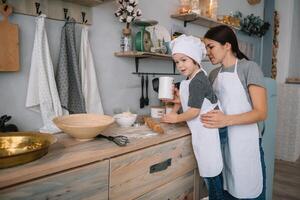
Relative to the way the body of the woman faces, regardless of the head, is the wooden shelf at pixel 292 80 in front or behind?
behind

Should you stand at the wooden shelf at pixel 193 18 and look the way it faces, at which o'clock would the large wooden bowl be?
The large wooden bowl is roughly at 2 o'clock from the wooden shelf.

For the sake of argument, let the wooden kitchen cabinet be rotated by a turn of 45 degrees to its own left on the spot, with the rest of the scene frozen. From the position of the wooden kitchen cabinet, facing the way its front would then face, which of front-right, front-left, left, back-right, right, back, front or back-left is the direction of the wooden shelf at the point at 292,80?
front-left

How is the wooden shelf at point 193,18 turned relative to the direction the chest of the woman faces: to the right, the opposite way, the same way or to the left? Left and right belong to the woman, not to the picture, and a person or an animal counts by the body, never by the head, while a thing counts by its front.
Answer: to the left

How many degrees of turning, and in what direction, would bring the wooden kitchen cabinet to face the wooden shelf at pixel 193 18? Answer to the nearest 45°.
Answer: approximately 90° to its left

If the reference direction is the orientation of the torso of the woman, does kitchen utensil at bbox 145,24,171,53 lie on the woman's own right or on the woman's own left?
on the woman's own right

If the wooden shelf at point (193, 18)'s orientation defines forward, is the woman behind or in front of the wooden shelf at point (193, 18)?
in front

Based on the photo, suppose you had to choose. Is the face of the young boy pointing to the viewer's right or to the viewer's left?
to the viewer's left

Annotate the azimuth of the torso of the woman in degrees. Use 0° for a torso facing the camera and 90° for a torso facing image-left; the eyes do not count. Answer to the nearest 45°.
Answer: approximately 45°
